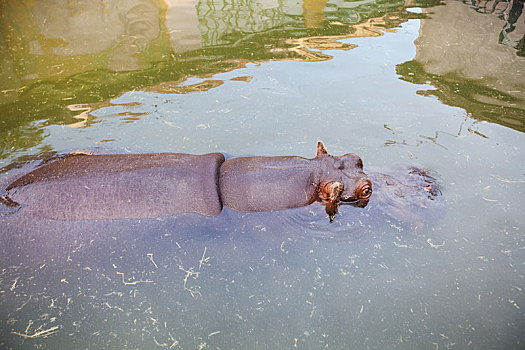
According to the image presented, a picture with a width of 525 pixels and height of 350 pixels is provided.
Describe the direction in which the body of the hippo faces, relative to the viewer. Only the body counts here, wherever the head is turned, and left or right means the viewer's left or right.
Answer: facing to the right of the viewer
